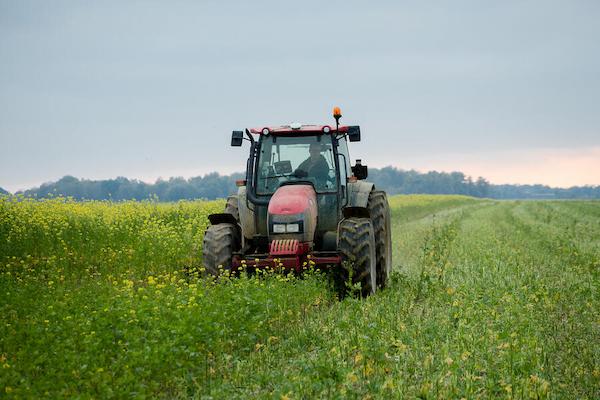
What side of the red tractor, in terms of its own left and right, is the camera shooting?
front
